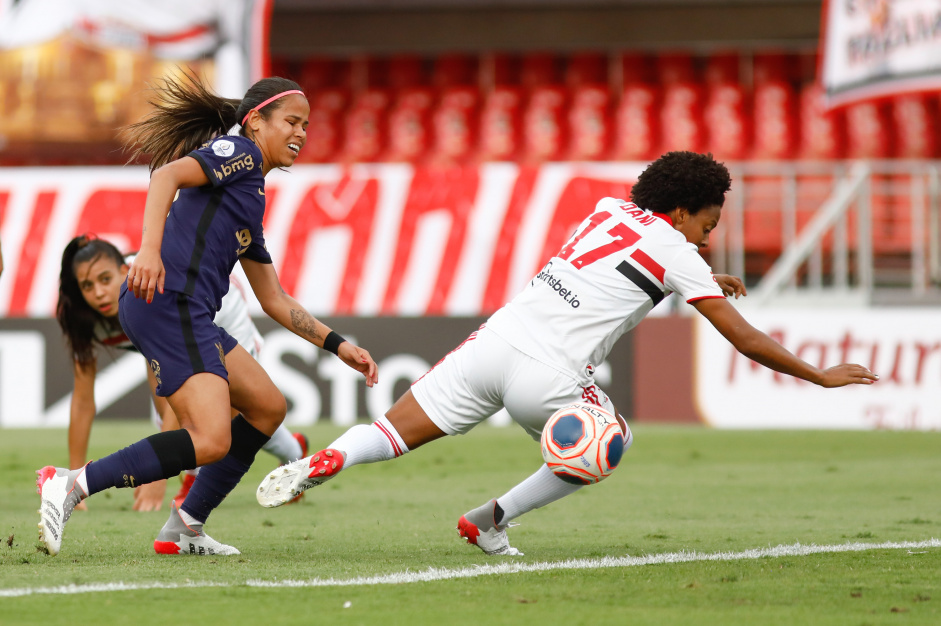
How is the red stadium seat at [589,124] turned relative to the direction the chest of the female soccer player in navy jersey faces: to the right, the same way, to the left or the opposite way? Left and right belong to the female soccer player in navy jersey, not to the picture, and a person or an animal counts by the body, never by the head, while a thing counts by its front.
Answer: to the right

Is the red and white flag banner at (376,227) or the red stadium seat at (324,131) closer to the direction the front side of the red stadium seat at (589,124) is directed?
the red and white flag banner

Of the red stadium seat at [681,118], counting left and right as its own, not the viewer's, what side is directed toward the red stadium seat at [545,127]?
right

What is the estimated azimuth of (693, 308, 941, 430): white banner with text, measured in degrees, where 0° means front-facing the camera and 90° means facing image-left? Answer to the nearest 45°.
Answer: approximately 0°

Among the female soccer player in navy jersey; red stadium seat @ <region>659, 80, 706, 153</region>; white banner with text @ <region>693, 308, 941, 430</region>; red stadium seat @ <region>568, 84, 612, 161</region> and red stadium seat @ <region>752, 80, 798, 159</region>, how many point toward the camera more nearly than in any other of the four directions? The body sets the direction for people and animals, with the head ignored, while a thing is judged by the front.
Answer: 4

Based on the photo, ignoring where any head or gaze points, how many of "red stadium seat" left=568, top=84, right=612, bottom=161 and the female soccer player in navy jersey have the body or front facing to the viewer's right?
1

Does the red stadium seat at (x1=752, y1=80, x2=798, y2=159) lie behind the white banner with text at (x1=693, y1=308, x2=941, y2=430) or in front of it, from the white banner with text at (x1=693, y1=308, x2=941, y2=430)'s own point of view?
behind

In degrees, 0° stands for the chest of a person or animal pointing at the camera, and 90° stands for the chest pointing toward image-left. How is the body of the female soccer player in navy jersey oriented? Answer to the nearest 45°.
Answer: approximately 270°

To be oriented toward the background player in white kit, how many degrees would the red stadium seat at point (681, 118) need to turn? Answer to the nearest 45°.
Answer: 0° — it already faces them
